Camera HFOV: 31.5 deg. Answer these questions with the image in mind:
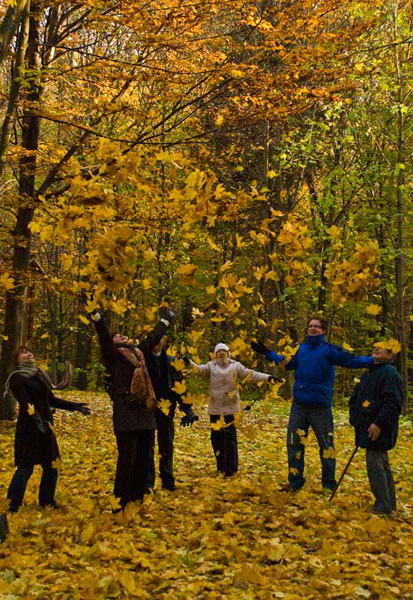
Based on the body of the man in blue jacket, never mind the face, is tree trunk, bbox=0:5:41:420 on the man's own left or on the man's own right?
on the man's own right

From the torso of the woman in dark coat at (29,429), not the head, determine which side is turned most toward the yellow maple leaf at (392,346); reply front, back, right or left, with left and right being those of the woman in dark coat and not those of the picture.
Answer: front

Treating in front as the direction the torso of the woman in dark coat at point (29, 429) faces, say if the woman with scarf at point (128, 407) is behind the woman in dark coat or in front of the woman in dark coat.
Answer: in front

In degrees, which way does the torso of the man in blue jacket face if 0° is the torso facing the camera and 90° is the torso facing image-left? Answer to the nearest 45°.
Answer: approximately 0°

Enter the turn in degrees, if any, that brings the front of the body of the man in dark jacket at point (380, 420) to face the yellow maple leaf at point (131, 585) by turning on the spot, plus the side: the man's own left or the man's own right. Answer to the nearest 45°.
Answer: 0° — they already face it

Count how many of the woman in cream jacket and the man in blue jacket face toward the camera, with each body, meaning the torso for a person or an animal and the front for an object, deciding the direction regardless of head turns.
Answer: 2

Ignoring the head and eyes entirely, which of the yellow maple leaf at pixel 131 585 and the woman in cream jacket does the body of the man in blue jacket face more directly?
the yellow maple leaf

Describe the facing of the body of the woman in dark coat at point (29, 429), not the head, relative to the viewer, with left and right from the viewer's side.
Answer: facing the viewer and to the right of the viewer

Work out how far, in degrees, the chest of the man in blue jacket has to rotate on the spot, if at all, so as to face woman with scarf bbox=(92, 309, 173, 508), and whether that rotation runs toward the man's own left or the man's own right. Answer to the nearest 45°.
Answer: approximately 45° to the man's own right

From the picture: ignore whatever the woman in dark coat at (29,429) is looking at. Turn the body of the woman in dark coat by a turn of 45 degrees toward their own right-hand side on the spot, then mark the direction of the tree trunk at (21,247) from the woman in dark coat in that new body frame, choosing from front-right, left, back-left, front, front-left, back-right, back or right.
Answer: back

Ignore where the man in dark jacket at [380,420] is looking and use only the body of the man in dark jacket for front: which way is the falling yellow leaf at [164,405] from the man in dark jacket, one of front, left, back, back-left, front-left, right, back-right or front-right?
front-right
